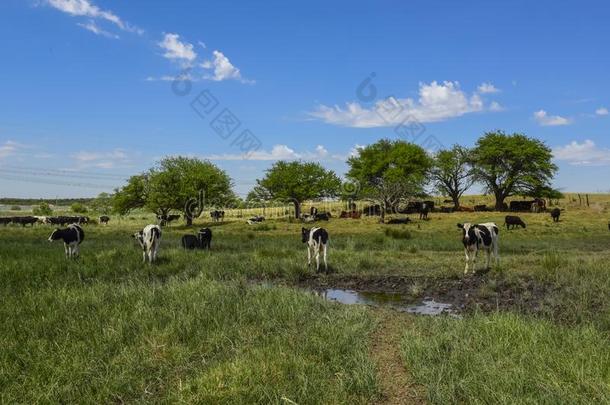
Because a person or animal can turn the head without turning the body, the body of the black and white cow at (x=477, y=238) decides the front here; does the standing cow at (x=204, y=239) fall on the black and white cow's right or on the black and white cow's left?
on the black and white cow's right

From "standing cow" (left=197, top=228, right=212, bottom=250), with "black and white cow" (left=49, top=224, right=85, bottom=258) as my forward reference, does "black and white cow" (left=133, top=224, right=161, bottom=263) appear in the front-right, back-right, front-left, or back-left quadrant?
front-left

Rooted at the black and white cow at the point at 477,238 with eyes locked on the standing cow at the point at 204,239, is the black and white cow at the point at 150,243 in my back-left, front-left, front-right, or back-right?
front-left

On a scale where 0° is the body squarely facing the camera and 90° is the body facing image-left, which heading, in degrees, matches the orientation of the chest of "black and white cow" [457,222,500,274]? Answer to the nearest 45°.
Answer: approximately 45°

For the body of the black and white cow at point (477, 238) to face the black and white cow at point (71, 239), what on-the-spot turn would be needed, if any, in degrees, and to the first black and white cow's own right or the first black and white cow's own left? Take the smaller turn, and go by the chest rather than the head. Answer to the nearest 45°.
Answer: approximately 45° to the first black and white cow's own right

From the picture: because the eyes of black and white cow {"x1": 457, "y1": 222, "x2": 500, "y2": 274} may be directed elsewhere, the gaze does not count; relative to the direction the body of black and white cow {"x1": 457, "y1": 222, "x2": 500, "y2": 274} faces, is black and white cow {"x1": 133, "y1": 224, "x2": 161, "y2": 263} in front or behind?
in front

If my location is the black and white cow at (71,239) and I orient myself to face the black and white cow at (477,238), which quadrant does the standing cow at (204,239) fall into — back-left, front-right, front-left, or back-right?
front-left

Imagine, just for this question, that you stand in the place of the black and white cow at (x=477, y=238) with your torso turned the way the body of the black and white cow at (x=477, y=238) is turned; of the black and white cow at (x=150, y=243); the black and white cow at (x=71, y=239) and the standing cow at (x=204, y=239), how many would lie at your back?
0
